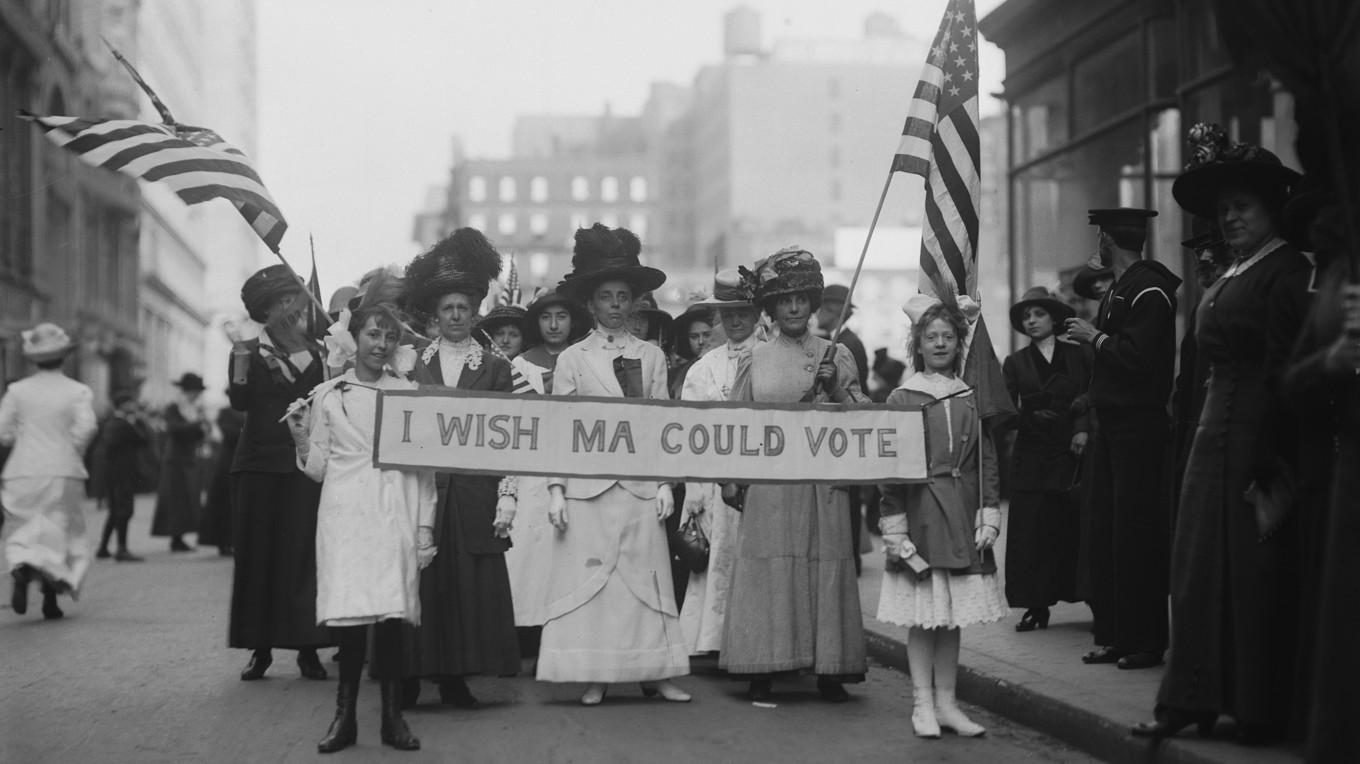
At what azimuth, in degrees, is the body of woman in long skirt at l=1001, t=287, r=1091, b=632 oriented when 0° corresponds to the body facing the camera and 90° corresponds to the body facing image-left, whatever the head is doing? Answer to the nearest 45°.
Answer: approximately 0°

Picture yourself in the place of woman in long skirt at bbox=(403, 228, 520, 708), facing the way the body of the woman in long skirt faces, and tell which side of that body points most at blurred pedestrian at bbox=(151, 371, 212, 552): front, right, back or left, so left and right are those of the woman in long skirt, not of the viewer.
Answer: back

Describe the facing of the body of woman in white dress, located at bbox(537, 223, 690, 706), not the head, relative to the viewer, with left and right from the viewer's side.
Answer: facing the viewer

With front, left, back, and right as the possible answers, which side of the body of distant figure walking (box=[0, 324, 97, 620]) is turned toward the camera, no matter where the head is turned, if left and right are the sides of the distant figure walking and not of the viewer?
back

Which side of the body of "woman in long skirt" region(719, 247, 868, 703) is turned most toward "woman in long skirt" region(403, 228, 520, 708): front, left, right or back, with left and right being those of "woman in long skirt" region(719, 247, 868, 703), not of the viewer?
right

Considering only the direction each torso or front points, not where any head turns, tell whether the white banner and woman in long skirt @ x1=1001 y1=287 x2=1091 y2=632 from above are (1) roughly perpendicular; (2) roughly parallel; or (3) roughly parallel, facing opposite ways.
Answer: roughly parallel

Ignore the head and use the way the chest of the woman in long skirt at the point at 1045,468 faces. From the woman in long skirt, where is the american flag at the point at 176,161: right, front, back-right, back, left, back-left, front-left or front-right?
front-right

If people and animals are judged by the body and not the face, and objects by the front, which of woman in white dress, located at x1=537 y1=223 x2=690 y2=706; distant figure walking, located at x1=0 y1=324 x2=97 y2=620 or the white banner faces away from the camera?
the distant figure walking

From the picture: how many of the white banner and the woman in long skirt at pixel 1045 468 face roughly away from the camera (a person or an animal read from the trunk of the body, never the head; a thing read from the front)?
0

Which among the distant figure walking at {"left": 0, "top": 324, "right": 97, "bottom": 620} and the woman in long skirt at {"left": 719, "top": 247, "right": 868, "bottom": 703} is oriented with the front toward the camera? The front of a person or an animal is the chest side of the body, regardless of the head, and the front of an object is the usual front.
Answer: the woman in long skirt

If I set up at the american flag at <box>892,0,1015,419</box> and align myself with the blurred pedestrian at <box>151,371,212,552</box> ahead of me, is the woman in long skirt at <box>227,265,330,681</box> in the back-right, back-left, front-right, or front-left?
front-left

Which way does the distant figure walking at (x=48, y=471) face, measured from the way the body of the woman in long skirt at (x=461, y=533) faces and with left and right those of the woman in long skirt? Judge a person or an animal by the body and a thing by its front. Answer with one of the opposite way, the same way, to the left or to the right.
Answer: the opposite way

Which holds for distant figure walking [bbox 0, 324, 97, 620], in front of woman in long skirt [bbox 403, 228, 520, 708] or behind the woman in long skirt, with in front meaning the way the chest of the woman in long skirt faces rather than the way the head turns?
behind

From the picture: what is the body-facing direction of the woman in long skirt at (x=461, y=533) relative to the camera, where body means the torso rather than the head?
toward the camera

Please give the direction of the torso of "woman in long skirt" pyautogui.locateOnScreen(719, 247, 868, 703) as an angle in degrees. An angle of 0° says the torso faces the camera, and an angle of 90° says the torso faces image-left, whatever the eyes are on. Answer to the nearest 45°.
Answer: approximately 0°

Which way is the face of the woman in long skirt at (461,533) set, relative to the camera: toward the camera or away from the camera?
toward the camera

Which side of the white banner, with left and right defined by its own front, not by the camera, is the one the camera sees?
front

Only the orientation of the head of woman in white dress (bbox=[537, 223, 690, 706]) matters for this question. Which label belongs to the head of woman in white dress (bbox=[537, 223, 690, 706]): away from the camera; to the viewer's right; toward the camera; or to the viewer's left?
toward the camera

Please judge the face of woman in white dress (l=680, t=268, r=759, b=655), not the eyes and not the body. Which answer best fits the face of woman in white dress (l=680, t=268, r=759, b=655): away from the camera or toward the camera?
toward the camera

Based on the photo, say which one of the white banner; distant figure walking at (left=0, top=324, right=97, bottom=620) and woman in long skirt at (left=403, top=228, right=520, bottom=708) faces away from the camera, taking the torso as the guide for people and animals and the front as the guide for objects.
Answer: the distant figure walking
